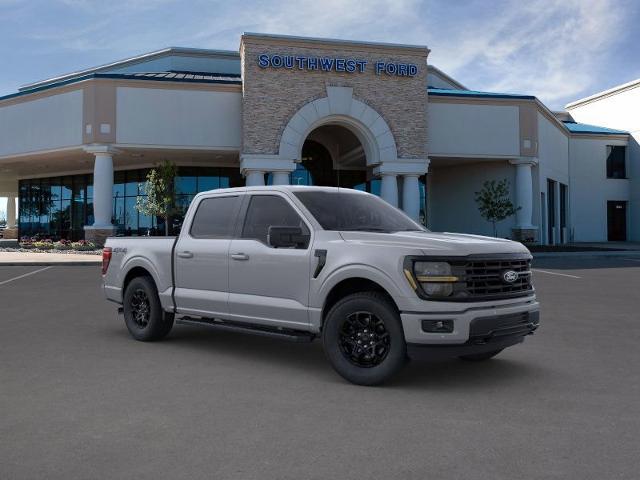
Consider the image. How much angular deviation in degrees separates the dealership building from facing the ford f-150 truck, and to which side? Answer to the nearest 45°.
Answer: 0° — it already faces it

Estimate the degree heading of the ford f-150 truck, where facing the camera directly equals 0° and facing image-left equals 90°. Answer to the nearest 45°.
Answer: approximately 315°

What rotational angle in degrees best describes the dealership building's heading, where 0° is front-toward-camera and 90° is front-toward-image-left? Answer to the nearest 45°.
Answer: approximately 0°

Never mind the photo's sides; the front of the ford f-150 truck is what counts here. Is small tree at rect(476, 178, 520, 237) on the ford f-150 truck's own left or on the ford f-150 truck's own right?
on the ford f-150 truck's own left

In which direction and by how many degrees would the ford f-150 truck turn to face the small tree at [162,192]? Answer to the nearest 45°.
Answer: approximately 135° to its left
